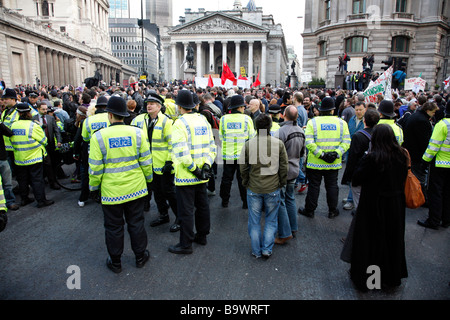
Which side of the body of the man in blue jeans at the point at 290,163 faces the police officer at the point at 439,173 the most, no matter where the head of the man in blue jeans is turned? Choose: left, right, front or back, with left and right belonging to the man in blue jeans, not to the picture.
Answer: right

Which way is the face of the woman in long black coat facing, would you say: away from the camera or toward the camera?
away from the camera

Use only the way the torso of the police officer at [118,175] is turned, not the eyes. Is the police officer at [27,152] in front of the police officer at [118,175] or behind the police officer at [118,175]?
in front

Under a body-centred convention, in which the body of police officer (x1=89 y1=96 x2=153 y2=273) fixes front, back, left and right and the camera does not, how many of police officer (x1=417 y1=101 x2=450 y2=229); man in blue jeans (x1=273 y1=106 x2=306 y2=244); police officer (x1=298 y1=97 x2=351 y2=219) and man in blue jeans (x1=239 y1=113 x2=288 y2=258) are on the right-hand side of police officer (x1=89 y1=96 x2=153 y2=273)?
4

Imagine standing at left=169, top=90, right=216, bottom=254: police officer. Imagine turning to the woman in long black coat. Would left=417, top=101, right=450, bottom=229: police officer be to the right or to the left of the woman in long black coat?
left

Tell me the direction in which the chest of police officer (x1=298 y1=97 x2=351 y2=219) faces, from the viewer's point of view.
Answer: away from the camera

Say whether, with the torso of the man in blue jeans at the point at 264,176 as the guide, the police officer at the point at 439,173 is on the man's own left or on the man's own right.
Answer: on the man's own right

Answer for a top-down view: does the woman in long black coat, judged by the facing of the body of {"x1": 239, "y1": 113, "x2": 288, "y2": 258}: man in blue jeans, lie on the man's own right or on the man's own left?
on the man's own right

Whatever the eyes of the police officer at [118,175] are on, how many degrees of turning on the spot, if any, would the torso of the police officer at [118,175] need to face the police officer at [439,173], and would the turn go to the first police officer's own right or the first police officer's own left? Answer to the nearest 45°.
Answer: approximately 90° to the first police officer's own right

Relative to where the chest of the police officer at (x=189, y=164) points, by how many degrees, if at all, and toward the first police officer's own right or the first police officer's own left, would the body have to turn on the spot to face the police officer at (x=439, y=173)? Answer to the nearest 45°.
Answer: approximately 135° to the first police officer's own right

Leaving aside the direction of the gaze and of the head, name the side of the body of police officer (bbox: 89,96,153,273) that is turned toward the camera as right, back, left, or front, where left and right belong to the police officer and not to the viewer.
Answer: back

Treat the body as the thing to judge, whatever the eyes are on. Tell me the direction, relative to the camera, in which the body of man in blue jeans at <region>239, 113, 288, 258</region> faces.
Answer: away from the camera
